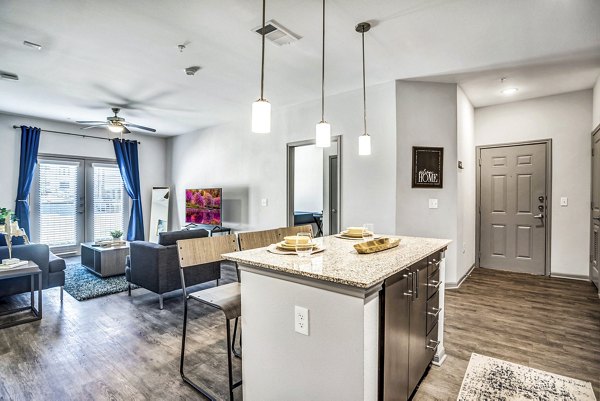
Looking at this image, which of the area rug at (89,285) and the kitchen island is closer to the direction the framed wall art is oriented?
the kitchen island

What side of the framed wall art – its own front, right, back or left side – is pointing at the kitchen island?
front

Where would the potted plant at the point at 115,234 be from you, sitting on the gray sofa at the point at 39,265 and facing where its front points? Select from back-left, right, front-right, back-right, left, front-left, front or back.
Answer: front

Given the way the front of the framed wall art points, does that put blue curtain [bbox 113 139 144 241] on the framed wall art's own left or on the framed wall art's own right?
on the framed wall art's own right

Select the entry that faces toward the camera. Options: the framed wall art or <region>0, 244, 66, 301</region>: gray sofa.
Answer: the framed wall art

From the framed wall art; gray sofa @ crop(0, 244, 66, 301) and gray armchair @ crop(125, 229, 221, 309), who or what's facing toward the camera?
the framed wall art

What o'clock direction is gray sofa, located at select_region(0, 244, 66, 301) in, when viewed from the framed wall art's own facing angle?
The gray sofa is roughly at 2 o'clock from the framed wall art.

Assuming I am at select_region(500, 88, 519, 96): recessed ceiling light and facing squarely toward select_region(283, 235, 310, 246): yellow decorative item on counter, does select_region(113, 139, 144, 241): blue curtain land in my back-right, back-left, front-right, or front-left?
front-right

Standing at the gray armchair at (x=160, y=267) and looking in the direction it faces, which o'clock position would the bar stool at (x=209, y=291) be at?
The bar stool is roughly at 7 o'clock from the gray armchair.

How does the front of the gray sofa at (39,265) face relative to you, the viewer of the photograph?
facing away from the viewer and to the right of the viewer

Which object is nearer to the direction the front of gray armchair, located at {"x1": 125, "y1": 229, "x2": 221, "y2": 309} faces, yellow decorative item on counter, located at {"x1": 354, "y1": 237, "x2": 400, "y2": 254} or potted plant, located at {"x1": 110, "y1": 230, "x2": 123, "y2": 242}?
the potted plant

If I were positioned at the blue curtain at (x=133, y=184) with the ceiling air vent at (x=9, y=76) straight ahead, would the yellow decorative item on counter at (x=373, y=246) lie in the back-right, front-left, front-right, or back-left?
front-left

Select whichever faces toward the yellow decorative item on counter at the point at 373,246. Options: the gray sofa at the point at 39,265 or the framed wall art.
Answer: the framed wall art

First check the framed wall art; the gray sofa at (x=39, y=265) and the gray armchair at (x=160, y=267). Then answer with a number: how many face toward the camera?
1

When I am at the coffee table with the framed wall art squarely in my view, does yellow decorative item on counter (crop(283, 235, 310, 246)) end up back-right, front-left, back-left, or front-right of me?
front-right

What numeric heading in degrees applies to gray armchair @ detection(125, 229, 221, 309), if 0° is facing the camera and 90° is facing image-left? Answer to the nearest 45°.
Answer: approximately 135°

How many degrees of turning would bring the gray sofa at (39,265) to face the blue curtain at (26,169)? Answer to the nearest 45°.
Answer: approximately 45° to its left

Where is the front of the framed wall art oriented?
toward the camera
